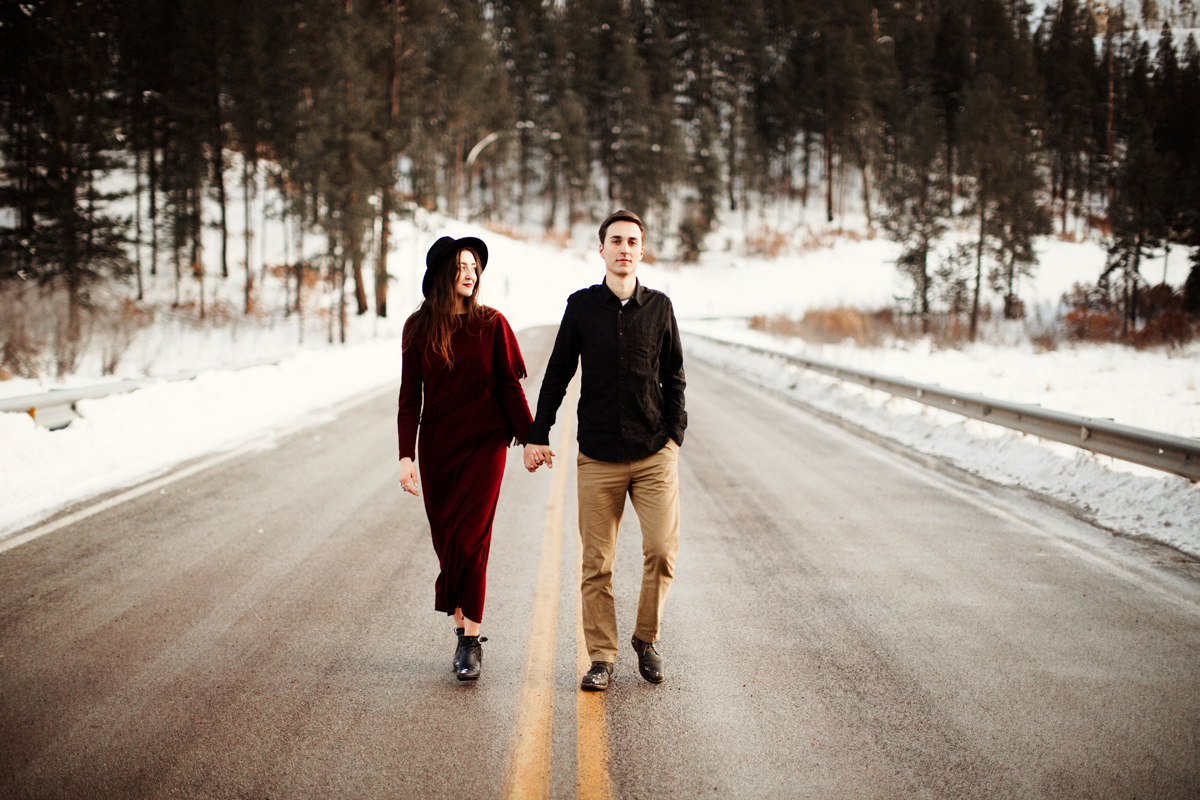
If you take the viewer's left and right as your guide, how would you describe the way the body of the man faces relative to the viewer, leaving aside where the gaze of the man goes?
facing the viewer

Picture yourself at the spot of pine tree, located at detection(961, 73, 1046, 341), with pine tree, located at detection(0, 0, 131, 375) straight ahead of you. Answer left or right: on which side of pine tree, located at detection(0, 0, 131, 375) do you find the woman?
left

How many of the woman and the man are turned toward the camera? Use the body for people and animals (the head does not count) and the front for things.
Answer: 2

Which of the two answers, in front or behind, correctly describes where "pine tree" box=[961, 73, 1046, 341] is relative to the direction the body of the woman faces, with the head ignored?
behind

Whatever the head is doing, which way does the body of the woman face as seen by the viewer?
toward the camera
